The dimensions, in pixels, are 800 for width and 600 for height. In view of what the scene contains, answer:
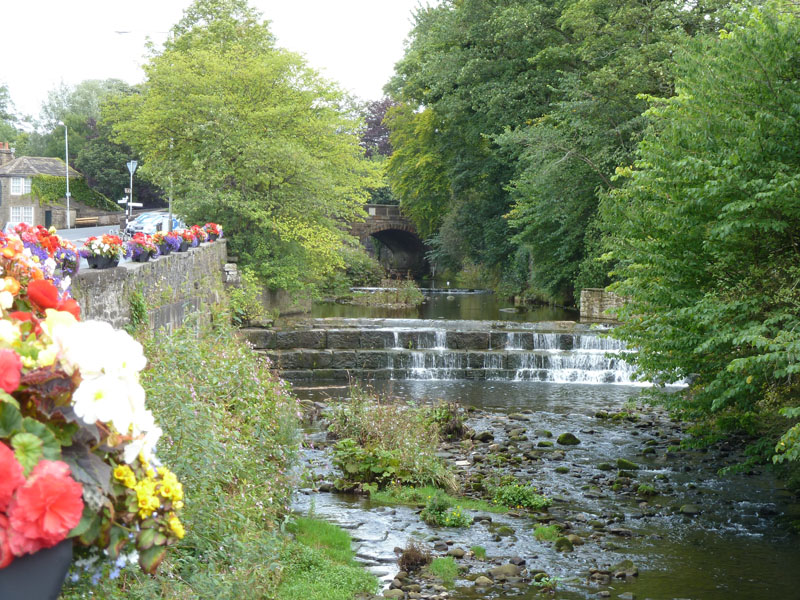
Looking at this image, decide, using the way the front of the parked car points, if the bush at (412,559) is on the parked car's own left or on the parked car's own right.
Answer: on the parked car's own left

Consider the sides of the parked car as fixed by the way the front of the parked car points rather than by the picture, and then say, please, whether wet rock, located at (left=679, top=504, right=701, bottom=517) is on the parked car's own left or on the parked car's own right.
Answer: on the parked car's own left

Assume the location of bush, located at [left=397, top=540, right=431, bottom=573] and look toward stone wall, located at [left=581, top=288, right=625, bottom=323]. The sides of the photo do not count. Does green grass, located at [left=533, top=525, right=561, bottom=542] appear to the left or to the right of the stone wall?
right

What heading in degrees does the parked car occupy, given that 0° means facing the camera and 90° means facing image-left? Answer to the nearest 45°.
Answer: approximately 45°

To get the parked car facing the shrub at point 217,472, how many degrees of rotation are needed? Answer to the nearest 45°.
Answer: approximately 45° to its left
